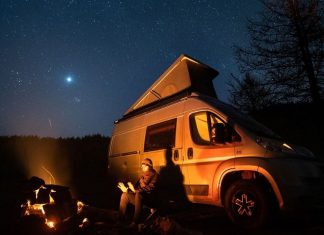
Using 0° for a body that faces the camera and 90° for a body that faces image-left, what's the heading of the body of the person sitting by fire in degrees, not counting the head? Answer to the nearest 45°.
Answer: approximately 45°

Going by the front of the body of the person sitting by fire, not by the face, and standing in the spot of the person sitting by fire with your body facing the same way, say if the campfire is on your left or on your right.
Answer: on your right

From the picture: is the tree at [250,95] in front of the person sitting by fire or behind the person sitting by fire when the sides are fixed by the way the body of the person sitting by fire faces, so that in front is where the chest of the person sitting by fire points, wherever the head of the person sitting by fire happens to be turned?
behind

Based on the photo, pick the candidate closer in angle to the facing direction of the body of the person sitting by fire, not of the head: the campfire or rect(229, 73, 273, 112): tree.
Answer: the campfire
